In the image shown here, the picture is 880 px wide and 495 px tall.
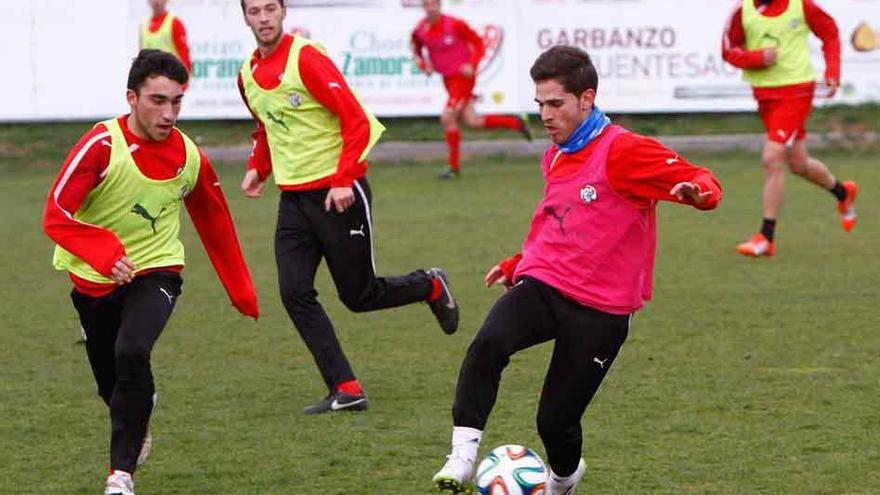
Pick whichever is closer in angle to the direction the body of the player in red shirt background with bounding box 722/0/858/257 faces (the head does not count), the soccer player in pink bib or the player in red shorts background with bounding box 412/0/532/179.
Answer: the soccer player in pink bib

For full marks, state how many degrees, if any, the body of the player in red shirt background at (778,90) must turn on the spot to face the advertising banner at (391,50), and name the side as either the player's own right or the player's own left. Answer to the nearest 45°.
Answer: approximately 90° to the player's own right

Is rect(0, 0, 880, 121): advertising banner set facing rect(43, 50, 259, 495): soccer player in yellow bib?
yes

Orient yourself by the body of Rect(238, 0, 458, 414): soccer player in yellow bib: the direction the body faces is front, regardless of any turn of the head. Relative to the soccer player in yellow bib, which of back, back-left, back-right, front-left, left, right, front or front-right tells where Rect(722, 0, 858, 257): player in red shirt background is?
back

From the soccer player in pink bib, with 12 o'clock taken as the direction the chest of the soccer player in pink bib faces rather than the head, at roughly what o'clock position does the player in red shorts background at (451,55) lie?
The player in red shorts background is roughly at 4 o'clock from the soccer player in pink bib.

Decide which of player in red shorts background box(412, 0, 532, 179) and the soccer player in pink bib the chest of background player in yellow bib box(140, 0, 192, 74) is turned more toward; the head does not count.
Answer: the soccer player in pink bib

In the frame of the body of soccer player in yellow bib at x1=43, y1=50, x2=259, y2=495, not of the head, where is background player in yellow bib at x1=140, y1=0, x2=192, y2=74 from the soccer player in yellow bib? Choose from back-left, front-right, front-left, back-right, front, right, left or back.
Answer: back-left

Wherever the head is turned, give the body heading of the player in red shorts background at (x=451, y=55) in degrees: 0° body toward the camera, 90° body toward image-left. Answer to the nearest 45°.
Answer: approximately 45°

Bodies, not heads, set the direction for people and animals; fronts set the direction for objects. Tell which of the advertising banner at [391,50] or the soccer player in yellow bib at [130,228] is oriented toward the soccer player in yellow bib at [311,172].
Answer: the advertising banner

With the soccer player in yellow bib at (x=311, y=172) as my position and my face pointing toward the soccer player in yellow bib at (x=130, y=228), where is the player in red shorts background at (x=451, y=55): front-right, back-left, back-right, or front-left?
back-right
